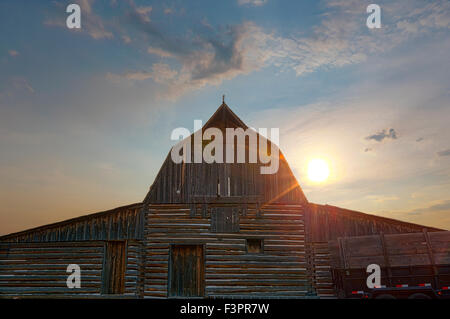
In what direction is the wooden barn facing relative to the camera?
toward the camera
